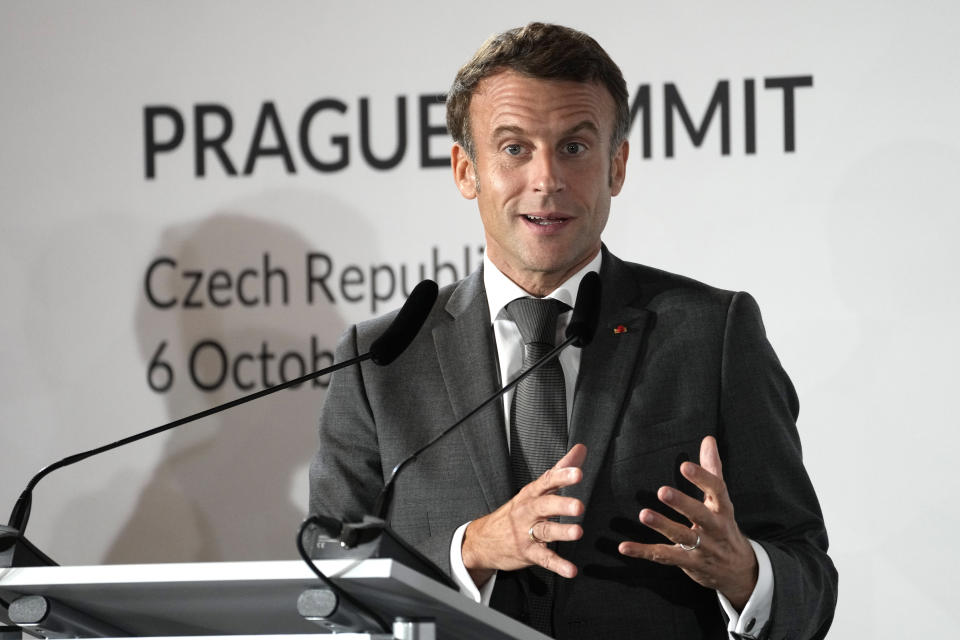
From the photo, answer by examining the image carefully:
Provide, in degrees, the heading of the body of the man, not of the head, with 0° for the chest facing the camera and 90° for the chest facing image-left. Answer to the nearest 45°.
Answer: approximately 0°
